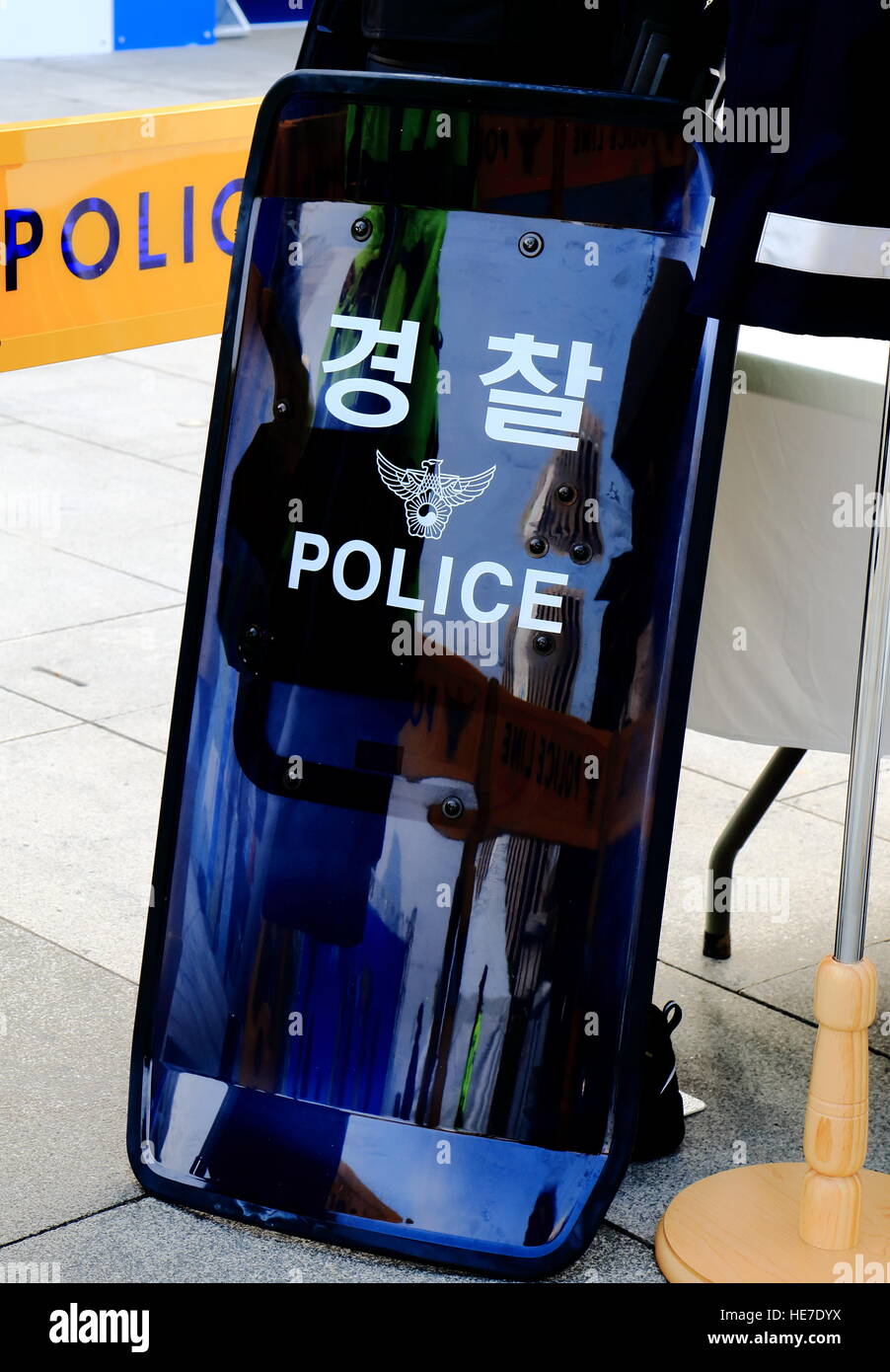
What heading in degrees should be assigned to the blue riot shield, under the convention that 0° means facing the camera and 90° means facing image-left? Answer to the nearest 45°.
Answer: approximately 0°

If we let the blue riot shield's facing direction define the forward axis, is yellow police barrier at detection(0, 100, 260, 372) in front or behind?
behind
